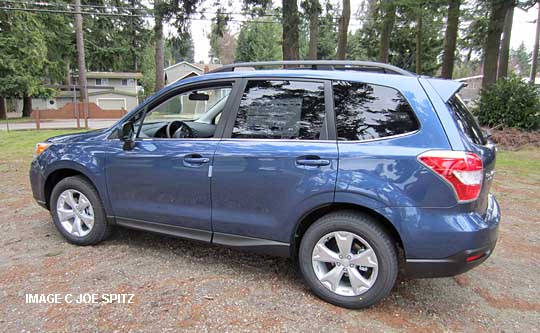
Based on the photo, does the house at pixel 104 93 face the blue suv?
yes

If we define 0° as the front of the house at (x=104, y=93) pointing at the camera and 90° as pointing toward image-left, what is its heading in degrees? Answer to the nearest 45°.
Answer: approximately 0°

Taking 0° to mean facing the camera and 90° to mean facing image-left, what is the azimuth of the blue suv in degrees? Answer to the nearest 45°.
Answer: approximately 135°

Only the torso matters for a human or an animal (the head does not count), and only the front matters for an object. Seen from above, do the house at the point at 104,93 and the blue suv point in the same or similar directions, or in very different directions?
very different directions

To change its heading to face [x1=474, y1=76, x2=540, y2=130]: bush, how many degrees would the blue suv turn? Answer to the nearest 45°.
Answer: approximately 90° to its right

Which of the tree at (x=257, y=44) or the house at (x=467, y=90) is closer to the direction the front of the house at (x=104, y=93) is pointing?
the house

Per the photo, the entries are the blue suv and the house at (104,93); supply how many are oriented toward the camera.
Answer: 1

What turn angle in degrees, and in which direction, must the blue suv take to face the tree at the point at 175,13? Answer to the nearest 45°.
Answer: approximately 45° to its right

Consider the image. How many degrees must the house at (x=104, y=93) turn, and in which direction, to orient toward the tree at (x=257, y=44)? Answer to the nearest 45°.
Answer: approximately 90° to its left
